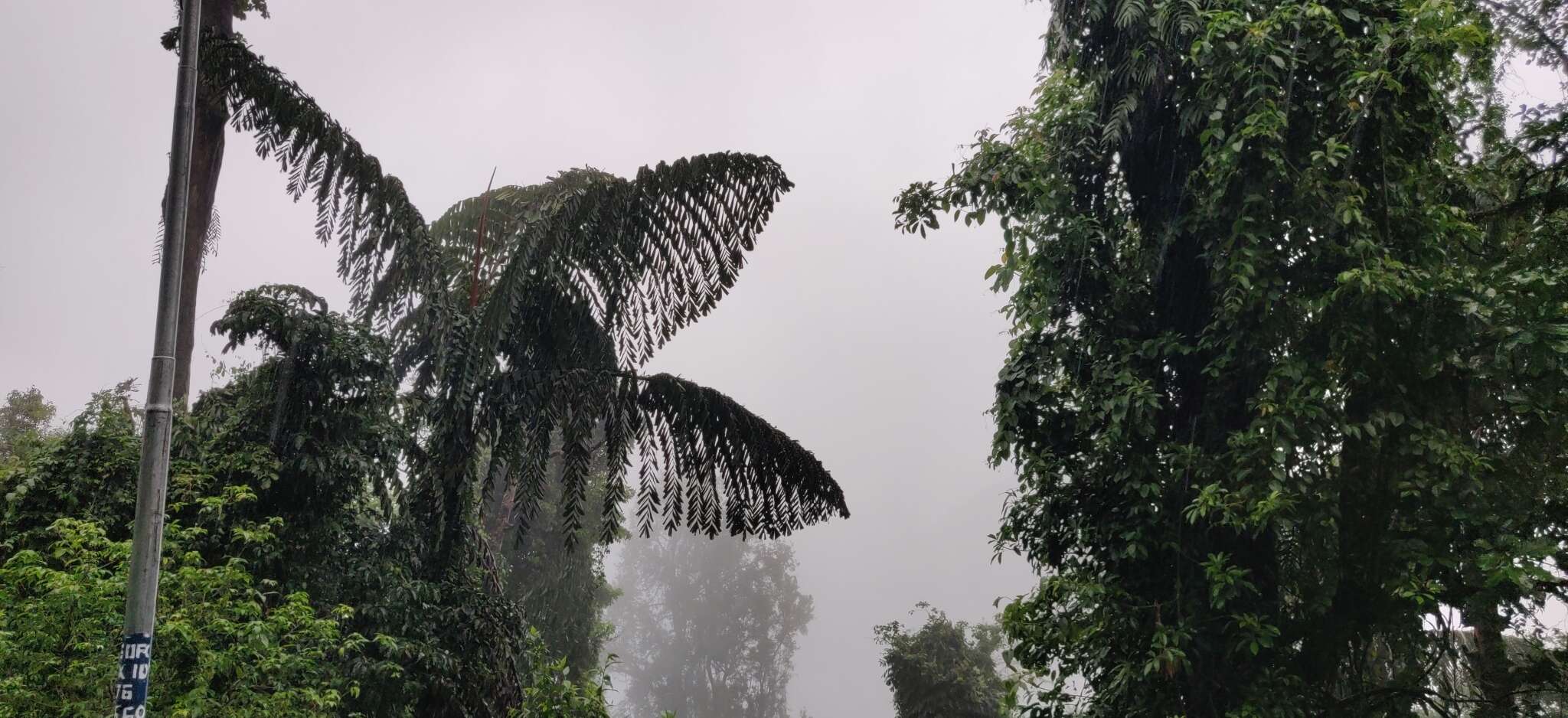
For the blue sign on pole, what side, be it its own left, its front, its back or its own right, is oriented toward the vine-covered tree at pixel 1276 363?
left

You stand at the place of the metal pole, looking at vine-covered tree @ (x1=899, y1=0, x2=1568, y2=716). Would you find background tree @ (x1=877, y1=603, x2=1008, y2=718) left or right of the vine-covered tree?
left

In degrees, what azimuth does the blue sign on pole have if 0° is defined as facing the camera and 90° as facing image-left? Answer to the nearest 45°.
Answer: approximately 0°
